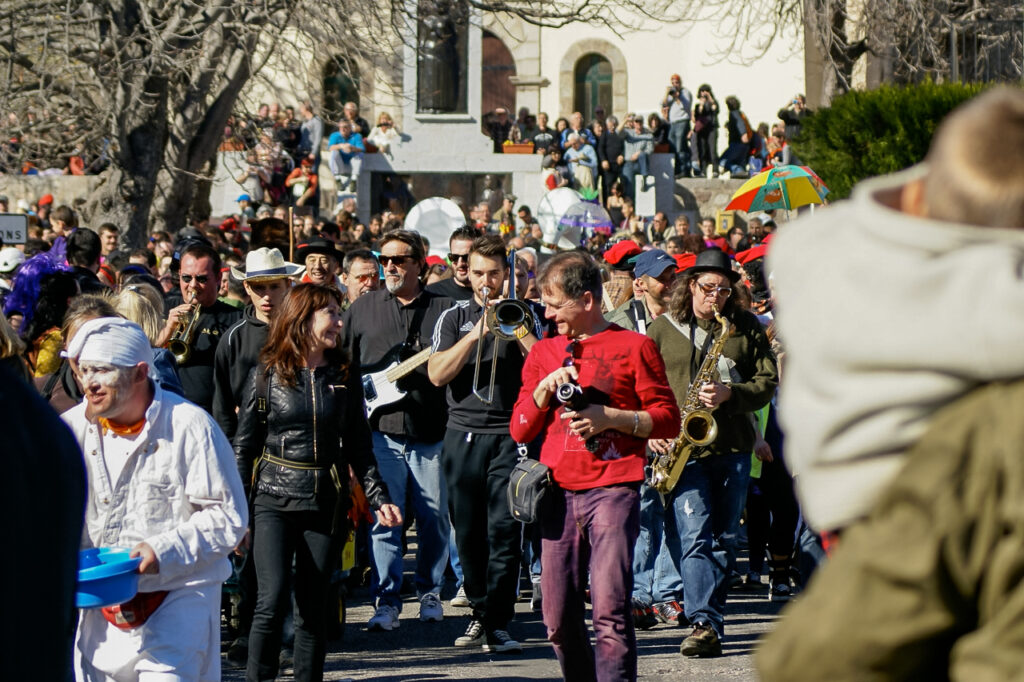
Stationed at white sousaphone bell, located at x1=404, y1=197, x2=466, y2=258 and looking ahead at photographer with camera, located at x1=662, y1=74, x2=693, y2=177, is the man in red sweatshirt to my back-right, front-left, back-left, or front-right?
back-right

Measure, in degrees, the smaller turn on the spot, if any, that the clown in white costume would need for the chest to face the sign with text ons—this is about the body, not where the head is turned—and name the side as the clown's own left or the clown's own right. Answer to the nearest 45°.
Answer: approximately 135° to the clown's own right

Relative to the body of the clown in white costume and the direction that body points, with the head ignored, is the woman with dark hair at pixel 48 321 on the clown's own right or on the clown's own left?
on the clown's own right

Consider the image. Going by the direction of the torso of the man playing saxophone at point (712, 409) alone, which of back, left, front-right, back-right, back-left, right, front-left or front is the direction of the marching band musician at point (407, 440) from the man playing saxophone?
right

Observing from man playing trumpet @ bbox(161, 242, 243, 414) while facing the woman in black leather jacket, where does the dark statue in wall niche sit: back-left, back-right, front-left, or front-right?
back-left

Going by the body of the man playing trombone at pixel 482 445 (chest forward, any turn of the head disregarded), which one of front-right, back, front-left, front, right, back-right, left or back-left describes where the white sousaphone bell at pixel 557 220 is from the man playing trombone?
back

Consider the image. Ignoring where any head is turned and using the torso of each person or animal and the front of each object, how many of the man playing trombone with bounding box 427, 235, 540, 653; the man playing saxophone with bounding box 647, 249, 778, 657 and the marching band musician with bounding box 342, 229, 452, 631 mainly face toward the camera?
3

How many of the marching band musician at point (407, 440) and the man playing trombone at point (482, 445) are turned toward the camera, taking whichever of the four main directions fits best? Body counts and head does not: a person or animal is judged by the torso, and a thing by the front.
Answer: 2

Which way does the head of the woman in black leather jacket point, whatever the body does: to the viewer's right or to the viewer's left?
to the viewer's right

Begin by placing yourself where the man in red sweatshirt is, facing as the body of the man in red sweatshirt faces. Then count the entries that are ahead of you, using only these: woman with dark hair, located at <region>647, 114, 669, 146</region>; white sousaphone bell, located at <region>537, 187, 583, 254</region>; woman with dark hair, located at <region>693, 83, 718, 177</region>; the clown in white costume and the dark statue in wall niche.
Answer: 1

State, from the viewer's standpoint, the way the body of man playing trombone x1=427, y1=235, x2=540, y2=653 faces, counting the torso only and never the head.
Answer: toward the camera

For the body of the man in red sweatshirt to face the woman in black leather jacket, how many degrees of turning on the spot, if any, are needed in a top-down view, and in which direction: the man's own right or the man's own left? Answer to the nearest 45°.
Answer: approximately 45° to the man's own right

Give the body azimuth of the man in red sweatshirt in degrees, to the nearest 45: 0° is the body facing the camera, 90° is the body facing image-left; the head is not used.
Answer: approximately 45°

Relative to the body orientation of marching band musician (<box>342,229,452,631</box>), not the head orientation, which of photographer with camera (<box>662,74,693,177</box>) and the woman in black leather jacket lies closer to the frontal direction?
the woman in black leather jacket

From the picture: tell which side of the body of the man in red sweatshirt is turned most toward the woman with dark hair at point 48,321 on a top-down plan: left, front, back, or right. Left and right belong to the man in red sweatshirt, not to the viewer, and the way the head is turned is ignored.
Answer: right
